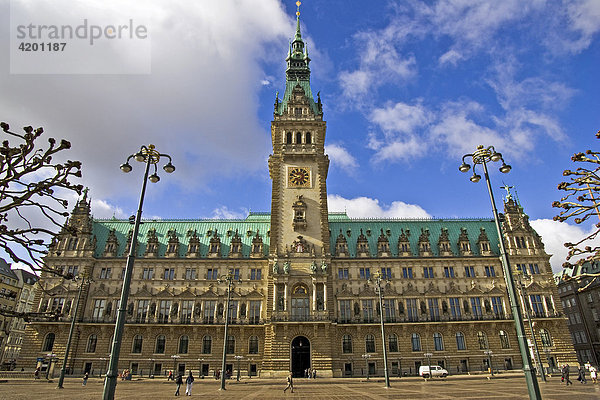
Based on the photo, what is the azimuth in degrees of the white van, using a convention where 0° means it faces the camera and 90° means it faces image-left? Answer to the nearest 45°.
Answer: approximately 270°

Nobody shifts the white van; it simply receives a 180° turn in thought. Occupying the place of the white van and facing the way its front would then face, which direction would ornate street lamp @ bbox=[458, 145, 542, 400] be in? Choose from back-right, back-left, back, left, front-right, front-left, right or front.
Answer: left
